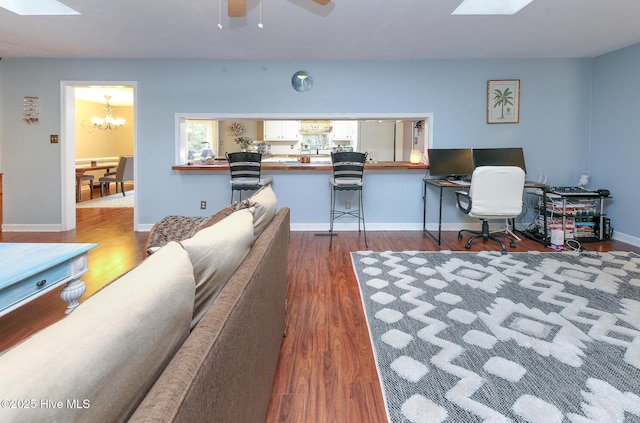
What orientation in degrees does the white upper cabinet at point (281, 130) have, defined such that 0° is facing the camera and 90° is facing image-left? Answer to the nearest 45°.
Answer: approximately 0°

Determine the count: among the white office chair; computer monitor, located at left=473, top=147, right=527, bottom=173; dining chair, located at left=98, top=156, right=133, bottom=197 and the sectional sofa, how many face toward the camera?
1

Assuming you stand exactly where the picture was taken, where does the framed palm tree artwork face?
facing the viewer

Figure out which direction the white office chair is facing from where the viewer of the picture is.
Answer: facing away from the viewer and to the left of the viewer

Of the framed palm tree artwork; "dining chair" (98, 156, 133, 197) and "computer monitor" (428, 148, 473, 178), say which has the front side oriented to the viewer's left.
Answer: the dining chair

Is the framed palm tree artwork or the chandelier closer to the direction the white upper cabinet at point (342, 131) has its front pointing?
the framed palm tree artwork

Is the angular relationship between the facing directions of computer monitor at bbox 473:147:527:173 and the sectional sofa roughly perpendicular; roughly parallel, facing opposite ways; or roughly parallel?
roughly perpendicular

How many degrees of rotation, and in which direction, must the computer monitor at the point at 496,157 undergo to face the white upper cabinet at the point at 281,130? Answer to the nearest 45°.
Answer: approximately 135° to its right

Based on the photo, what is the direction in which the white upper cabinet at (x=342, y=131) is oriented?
toward the camera

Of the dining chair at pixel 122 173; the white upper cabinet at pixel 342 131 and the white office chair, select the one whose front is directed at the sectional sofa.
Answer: the white upper cabinet

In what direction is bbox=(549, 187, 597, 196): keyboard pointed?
toward the camera

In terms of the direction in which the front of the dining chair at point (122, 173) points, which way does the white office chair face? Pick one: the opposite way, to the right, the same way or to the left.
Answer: to the right

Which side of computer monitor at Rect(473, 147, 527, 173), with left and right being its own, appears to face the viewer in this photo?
front

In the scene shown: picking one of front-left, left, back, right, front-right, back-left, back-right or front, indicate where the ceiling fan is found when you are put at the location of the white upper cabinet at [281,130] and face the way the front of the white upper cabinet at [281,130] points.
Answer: front

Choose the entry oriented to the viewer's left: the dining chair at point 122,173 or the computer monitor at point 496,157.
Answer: the dining chair

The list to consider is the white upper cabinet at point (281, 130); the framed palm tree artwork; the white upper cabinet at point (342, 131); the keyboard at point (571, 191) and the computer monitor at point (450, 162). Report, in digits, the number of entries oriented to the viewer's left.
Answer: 0

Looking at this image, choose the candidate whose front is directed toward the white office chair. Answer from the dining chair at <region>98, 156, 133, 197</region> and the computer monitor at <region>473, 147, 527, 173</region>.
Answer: the computer monitor

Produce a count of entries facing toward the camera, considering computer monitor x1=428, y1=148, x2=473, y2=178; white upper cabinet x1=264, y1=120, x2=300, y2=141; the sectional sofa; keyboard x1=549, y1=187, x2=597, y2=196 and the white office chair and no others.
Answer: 3
